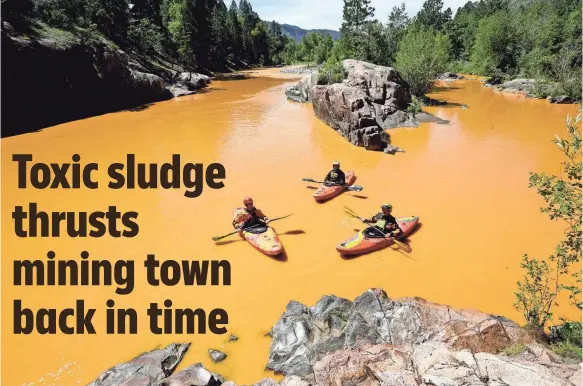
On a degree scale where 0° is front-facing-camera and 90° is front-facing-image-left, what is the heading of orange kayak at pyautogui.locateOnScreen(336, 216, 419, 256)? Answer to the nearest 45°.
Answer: approximately 45°

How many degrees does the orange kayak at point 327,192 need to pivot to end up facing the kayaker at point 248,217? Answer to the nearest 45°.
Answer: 0° — it already faces them

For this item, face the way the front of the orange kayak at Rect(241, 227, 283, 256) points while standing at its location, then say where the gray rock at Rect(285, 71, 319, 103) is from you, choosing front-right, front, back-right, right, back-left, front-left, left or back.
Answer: back-left

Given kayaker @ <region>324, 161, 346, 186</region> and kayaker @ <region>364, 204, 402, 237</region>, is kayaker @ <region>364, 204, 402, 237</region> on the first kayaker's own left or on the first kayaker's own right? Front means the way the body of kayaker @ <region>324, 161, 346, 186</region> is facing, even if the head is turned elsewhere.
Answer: on the first kayaker's own left

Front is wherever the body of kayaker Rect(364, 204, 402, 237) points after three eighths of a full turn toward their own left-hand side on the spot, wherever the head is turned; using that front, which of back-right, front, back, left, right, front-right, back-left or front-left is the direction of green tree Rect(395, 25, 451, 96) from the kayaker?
left

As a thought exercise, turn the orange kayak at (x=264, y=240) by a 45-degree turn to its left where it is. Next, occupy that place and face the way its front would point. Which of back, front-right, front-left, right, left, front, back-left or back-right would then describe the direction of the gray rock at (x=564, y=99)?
front-left

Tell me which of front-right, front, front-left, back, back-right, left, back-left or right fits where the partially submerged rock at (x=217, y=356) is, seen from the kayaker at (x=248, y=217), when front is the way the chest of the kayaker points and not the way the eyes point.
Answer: front-right

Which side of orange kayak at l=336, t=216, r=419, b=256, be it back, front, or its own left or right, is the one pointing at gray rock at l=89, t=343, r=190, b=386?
front

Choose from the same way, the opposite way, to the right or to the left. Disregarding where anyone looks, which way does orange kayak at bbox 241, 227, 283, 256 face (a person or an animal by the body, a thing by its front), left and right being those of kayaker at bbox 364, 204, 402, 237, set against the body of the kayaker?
to the left

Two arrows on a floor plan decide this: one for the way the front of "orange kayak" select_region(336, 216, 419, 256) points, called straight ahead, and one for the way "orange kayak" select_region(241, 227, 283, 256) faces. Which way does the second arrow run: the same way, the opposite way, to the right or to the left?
to the left

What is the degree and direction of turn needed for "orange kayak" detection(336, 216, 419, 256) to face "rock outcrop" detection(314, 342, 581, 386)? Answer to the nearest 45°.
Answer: approximately 45° to its left

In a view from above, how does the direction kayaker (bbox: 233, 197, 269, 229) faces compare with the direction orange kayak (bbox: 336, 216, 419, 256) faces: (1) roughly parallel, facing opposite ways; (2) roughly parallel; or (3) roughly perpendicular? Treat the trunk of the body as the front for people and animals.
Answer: roughly perpendicular

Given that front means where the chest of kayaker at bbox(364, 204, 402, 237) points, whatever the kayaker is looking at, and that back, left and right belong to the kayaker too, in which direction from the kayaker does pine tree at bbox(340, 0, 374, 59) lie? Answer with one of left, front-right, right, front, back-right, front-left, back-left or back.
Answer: back-right

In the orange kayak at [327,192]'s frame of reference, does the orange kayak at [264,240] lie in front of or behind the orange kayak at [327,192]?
in front

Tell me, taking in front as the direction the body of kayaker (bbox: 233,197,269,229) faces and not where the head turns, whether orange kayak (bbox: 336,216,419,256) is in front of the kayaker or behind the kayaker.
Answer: in front
